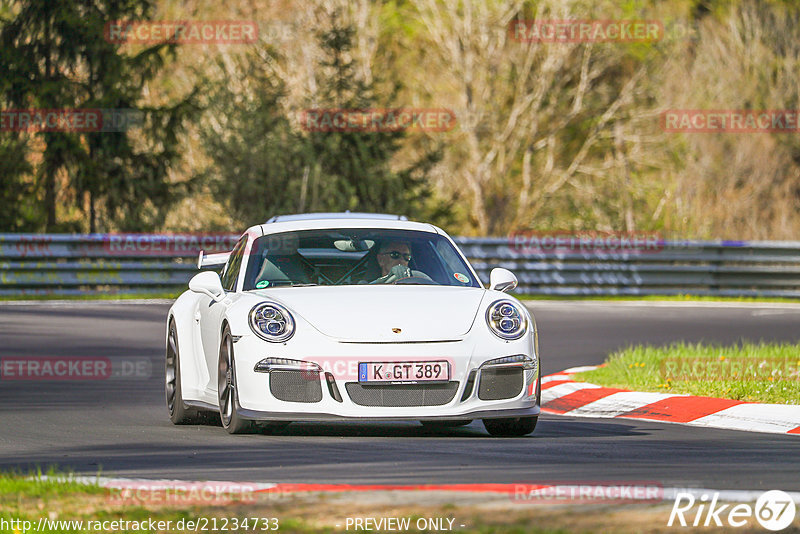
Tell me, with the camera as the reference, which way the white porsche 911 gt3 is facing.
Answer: facing the viewer

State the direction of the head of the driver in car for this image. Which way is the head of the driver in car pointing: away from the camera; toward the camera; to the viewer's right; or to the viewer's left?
toward the camera

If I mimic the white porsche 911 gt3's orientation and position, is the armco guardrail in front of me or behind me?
behind
